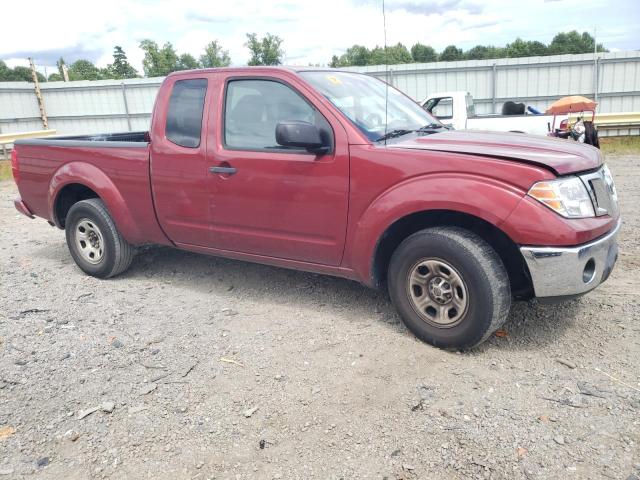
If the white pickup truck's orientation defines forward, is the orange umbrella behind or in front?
behind

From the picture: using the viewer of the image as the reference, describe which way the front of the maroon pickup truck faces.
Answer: facing the viewer and to the right of the viewer

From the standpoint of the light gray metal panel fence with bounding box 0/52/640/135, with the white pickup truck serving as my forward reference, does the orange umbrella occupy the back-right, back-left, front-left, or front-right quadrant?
front-left

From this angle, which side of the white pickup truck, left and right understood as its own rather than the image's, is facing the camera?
left

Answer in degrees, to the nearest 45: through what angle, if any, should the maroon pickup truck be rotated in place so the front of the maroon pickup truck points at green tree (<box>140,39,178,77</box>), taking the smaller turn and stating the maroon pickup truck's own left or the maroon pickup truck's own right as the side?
approximately 135° to the maroon pickup truck's own left

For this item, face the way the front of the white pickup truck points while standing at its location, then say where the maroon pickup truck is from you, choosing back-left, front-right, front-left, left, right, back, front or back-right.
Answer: left

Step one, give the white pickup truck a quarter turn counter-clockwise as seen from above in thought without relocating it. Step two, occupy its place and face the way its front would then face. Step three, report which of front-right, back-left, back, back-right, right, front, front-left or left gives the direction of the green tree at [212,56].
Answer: back-right

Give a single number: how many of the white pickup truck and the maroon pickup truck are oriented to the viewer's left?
1
